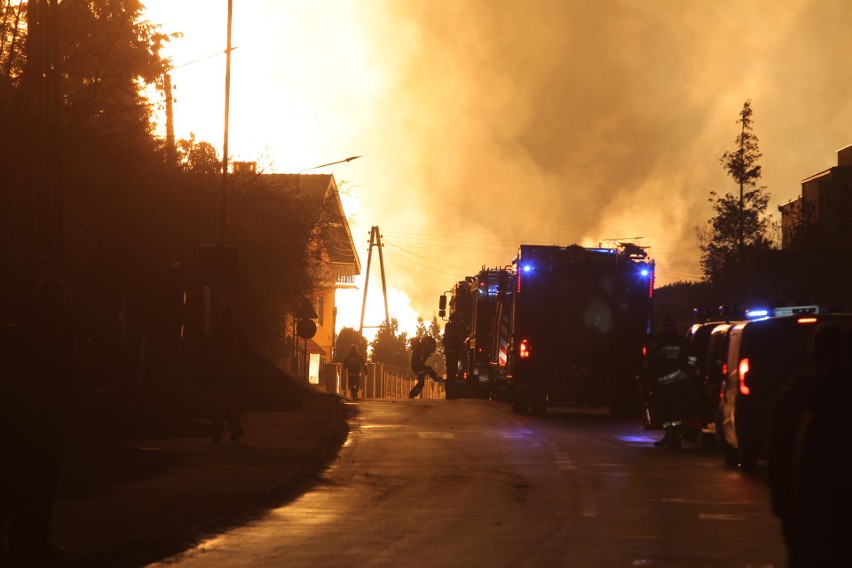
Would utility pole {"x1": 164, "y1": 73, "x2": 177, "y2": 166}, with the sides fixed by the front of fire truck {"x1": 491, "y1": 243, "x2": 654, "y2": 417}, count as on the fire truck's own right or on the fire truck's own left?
on the fire truck's own left

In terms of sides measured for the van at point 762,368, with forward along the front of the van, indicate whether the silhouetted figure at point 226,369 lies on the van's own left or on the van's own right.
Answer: on the van's own left

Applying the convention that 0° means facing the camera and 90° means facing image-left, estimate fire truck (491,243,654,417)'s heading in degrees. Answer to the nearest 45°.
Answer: approximately 180°

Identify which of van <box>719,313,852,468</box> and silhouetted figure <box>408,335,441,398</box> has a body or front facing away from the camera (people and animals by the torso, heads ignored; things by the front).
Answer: the van

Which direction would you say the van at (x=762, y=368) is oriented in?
away from the camera

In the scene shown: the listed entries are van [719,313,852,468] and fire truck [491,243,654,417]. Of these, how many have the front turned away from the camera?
2

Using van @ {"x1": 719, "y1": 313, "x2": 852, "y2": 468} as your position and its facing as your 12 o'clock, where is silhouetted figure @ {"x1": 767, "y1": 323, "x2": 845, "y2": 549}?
The silhouetted figure is roughly at 6 o'clock from the van.

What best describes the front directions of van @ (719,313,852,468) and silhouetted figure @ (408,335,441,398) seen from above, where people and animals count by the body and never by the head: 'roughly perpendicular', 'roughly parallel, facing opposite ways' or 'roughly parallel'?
roughly perpendicular

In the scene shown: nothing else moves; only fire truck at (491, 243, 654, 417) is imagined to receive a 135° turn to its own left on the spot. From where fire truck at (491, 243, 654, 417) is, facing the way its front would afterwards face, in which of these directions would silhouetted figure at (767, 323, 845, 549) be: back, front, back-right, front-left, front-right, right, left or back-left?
front-left
